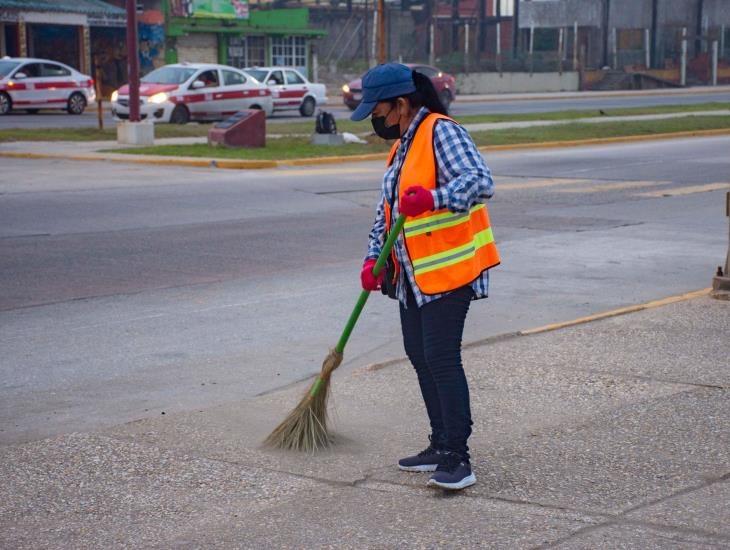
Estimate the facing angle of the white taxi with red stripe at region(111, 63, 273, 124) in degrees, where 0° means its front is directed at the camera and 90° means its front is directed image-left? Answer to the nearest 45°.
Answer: approximately 45°

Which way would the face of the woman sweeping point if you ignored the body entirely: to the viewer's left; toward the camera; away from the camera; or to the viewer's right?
to the viewer's left

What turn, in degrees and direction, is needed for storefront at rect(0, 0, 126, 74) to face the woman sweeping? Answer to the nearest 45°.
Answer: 0° — it already faces them

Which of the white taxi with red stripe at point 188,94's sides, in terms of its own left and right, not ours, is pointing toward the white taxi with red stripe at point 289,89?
back
